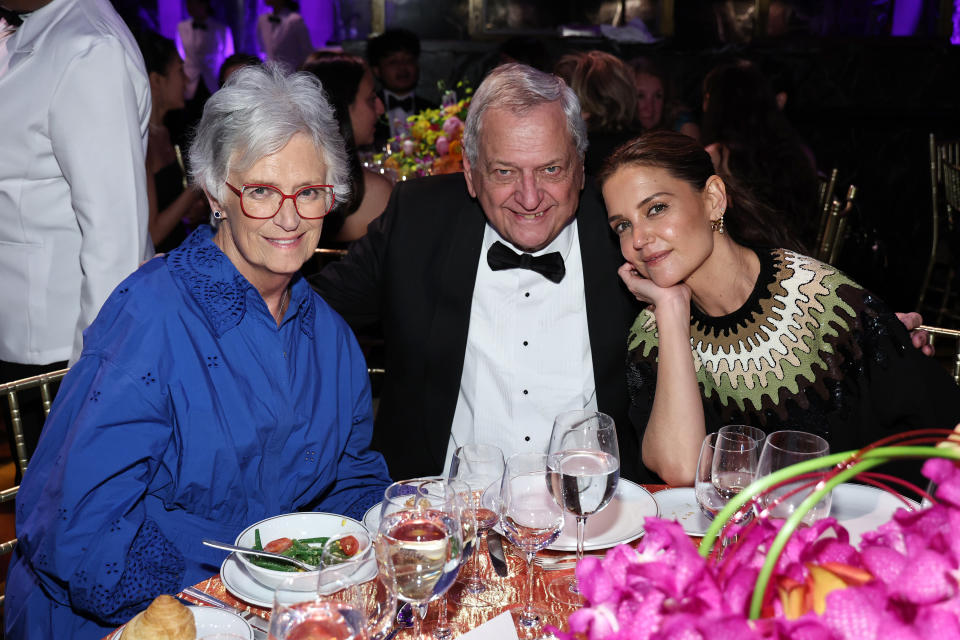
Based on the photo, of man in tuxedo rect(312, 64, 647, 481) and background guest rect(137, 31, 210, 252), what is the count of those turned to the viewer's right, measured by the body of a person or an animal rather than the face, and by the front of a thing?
1

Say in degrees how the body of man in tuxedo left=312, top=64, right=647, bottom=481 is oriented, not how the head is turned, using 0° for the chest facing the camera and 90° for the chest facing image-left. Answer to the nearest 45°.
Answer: approximately 0°

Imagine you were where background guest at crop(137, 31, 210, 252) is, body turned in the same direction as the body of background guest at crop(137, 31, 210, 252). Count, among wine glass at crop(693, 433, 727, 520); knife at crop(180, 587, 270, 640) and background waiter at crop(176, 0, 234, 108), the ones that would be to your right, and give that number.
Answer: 2

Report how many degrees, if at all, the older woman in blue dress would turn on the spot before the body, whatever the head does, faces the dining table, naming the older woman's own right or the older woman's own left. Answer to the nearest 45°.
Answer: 0° — they already face it

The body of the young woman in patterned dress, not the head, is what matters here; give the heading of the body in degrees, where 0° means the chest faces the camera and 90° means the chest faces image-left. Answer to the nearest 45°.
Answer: approximately 45°

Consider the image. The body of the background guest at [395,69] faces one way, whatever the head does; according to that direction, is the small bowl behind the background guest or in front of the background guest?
in front

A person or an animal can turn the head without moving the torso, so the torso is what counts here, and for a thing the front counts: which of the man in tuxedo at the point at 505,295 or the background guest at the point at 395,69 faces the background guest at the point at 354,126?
the background guest at the point at 395,69

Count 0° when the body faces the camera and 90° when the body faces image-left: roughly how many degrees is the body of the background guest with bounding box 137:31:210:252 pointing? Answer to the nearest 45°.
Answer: approximately 270°

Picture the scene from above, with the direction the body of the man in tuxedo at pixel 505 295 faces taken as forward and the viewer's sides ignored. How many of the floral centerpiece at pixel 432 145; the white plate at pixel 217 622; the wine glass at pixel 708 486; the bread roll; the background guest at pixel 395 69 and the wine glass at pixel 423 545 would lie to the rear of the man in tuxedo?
2

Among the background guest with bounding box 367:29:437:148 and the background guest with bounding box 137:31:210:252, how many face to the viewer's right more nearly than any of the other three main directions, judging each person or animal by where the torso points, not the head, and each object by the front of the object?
1

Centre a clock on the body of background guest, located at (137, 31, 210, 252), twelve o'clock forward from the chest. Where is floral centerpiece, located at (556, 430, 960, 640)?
The floral centerpiece is roughly at 3 o'clock from the background guest.

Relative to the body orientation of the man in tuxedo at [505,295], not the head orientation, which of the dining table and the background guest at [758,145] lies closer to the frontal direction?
the dining table

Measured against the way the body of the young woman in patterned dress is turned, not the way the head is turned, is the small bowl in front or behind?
in front
